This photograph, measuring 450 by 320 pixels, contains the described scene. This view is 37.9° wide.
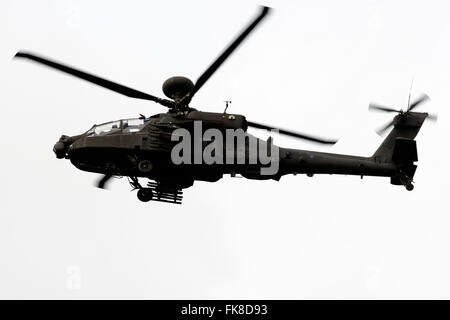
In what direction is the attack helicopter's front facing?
to the viewer's left
